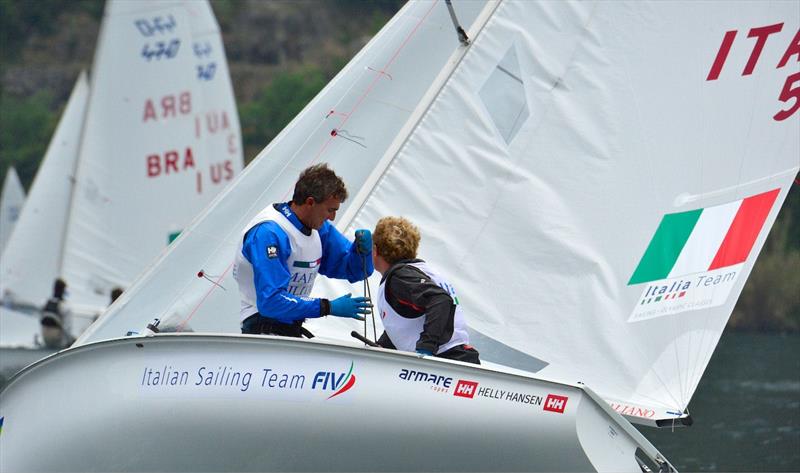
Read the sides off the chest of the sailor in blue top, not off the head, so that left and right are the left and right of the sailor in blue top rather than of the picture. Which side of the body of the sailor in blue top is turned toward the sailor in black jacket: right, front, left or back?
front

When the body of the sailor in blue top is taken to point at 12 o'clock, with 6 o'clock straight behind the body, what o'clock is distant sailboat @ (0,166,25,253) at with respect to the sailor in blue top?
The distant sailboat is roughly at 7 o'clock from the sailor in blue top.

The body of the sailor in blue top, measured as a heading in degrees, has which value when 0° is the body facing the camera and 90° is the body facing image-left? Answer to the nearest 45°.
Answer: approximately 315°

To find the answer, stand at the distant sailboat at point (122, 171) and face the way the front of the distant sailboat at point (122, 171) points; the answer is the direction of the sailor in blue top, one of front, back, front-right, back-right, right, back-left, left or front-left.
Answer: left

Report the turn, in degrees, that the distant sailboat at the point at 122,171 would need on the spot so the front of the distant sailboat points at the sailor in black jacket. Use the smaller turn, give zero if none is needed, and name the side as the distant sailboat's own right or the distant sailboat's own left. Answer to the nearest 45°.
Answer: approximately 90° to the distant sailboat's own left

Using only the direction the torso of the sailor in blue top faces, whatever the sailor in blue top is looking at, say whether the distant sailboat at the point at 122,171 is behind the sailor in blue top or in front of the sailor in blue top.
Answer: behind

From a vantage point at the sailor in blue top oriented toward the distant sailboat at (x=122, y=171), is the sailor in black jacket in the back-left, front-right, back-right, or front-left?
back-right
